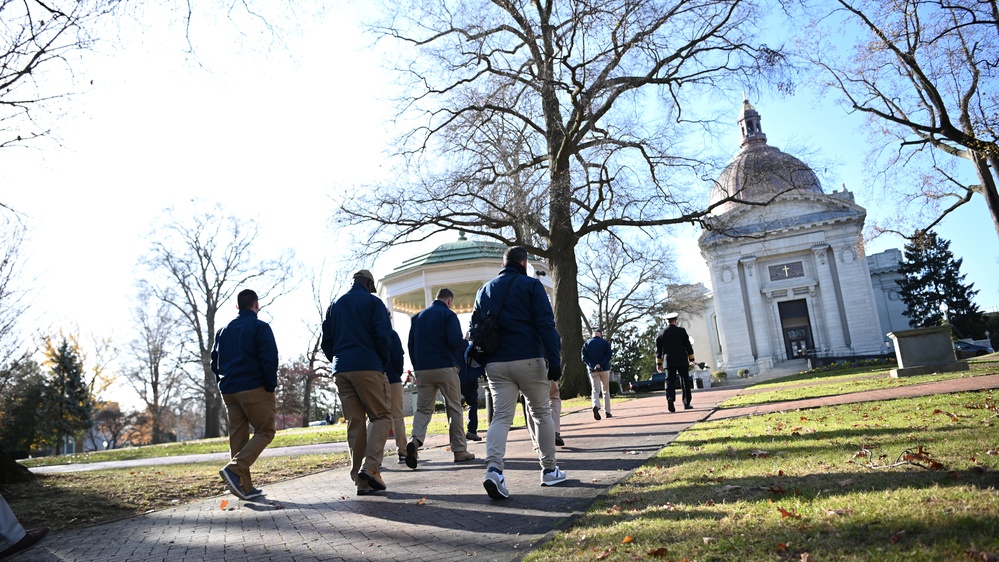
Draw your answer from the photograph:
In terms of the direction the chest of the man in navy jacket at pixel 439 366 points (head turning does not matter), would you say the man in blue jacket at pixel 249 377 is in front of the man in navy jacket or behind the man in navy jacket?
behind

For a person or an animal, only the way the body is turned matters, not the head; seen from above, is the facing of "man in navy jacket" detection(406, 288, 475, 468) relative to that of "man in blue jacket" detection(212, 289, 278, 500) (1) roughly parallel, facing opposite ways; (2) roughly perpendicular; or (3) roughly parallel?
roughly parallel

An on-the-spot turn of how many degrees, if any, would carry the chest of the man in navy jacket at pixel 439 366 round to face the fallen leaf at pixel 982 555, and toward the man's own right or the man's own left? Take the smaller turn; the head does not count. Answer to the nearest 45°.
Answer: approximately 135° to the man's own right

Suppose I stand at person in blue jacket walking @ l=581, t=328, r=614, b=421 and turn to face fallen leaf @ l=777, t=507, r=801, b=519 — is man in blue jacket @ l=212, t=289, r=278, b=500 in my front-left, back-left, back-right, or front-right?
front-right

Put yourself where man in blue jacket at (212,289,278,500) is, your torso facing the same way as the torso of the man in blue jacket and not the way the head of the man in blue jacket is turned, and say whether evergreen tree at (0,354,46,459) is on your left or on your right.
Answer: on your left

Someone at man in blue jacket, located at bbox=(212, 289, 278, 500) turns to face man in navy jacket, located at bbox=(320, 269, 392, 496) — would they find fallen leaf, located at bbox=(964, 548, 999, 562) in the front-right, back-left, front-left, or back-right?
front-right

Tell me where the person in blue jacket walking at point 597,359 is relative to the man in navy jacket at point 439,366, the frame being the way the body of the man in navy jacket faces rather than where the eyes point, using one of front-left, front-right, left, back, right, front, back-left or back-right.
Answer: front

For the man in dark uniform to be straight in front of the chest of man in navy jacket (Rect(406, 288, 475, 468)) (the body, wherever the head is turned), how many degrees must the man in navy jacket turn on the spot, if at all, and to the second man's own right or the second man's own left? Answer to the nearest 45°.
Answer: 0° — they already face them

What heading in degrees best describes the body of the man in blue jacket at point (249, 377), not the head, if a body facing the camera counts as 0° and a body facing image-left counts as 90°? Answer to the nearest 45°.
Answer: approximately 225°

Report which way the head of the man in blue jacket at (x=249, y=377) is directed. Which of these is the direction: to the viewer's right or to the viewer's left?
to the viewer's right
